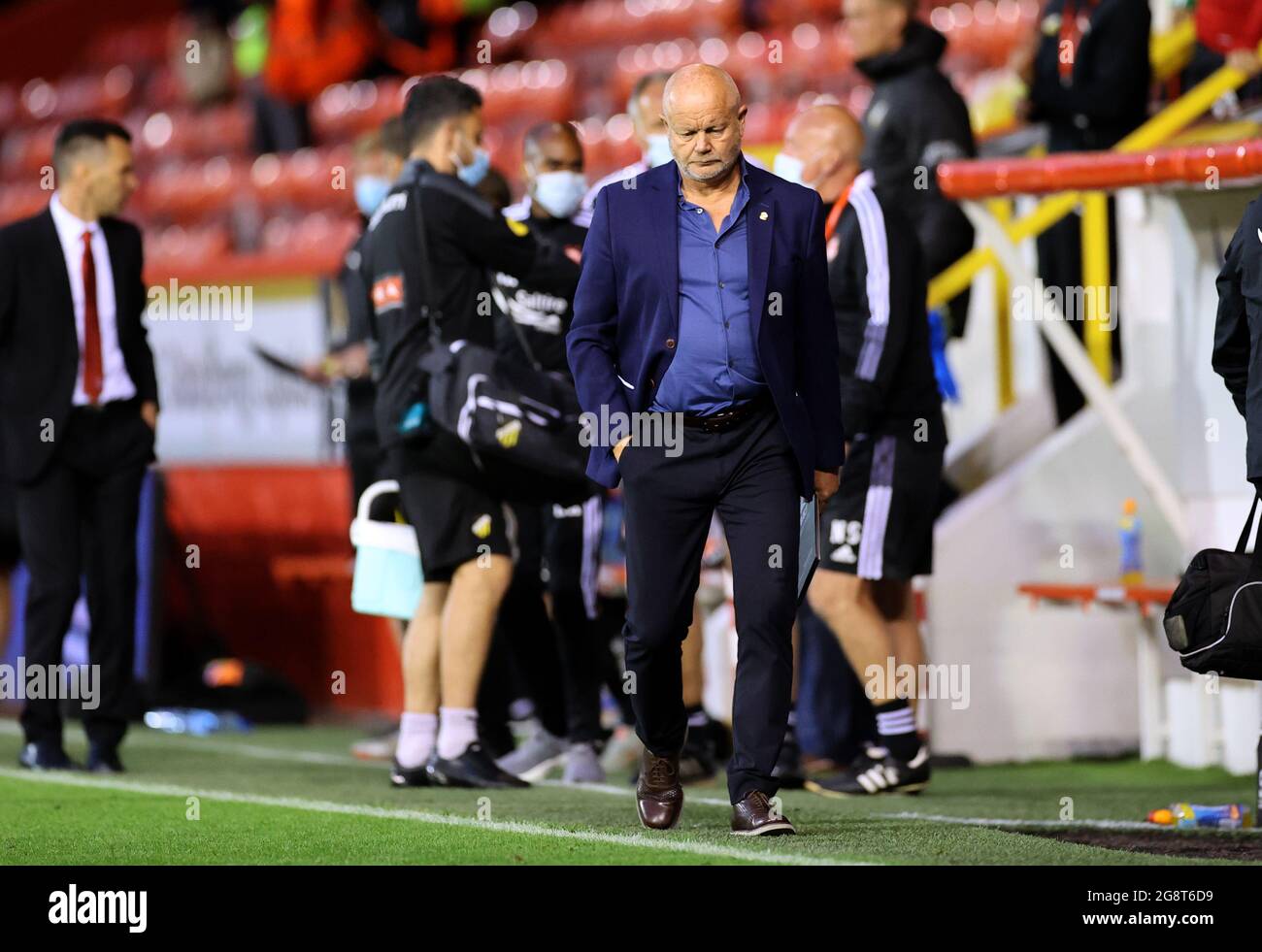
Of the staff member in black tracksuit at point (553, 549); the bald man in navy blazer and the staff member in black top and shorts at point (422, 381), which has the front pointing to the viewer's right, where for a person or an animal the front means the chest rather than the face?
the staff member in black top and shorts at point (422, 381)

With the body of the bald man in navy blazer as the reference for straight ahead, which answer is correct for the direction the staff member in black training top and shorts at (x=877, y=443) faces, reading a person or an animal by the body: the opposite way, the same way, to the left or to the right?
to the right

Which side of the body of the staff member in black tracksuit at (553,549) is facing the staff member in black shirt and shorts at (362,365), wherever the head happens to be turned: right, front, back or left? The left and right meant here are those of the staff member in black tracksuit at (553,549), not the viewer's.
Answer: right

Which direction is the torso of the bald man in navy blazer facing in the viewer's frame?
toward the camera

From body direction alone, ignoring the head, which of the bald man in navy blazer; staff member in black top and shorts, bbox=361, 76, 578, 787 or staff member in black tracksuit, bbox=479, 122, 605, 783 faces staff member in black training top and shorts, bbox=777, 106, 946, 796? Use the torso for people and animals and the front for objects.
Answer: staff member in black top and shorts, bbox=361, 76, 578, 787

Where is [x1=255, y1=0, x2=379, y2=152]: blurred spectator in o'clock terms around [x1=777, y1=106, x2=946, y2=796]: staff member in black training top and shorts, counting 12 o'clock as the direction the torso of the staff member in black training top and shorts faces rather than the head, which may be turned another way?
The blurred spectator is roughly at 2 o'clock from the staff member in black training top and shorts.

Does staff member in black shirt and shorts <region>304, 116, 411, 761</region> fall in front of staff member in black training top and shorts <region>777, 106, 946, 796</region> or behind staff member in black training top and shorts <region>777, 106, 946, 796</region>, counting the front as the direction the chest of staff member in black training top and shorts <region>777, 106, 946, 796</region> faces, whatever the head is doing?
in front

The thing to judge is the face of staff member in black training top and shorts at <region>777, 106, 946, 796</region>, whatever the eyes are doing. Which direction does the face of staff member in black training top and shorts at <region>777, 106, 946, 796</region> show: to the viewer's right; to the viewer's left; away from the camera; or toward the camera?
to the viewer's left

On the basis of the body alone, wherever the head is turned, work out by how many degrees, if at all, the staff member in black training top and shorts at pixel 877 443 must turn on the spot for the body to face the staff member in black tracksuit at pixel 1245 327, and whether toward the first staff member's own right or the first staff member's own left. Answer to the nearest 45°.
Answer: approximately 135° to the first staff member's own left

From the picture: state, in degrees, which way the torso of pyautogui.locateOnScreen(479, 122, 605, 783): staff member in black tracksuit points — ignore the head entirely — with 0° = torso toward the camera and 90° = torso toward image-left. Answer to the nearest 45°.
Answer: approximately 45°

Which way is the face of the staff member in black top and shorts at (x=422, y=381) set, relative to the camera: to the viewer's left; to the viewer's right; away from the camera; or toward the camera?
to the viewer's right

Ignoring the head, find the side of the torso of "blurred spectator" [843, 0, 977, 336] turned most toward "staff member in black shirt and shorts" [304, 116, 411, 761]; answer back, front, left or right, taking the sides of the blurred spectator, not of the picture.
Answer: front
